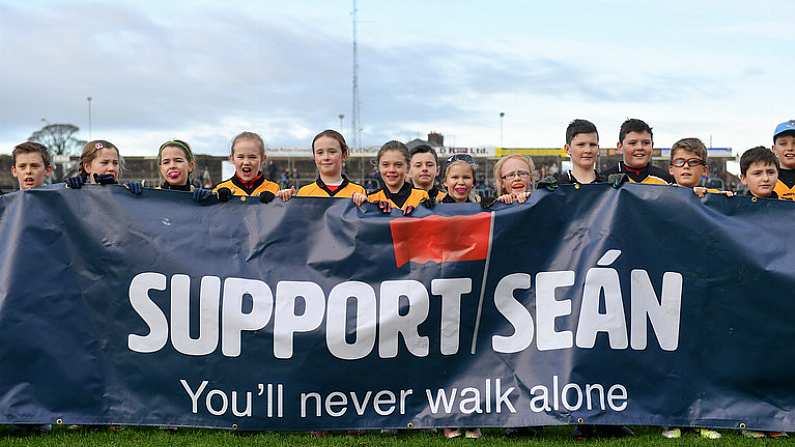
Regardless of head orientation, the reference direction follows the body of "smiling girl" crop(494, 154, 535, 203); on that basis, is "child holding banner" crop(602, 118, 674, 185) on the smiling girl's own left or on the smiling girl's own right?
on the smiling girl's own left

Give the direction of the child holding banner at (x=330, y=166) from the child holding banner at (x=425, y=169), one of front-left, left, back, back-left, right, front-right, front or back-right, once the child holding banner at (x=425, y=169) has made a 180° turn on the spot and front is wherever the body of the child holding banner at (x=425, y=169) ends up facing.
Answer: back-left

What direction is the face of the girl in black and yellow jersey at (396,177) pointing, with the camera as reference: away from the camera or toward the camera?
toward the camera

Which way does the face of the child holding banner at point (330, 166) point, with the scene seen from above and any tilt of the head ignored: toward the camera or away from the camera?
toward the camera

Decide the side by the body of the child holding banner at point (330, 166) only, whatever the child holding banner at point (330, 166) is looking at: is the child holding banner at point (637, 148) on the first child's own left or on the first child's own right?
on the first child's own left

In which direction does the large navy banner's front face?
toward the camera

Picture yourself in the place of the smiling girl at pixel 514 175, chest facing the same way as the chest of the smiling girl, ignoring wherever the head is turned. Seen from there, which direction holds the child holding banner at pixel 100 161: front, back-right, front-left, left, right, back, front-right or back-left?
right

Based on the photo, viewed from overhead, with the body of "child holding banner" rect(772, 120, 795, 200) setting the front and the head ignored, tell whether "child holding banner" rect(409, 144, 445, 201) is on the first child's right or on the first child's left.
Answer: on the first child's right

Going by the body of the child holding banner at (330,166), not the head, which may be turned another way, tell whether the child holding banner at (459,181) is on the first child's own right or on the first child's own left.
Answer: on the first child's own left

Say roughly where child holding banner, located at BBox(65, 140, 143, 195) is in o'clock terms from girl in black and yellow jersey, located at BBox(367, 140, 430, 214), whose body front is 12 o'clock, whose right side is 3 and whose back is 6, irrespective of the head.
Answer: The child holding banner is roughly at 3 o'clock from the girl in black and yellow jersey.

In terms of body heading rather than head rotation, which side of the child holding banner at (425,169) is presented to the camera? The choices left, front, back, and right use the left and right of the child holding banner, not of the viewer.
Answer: front

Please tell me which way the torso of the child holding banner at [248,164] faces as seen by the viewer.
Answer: toward the camera

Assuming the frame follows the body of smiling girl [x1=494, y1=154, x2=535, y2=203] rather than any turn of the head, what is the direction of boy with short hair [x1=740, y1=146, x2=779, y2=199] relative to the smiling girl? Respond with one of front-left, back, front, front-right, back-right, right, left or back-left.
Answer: left

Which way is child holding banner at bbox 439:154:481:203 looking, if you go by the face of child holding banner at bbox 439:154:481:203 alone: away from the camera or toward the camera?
toward the camera

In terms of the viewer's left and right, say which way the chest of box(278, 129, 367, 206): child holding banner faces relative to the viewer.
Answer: facing the viewer
